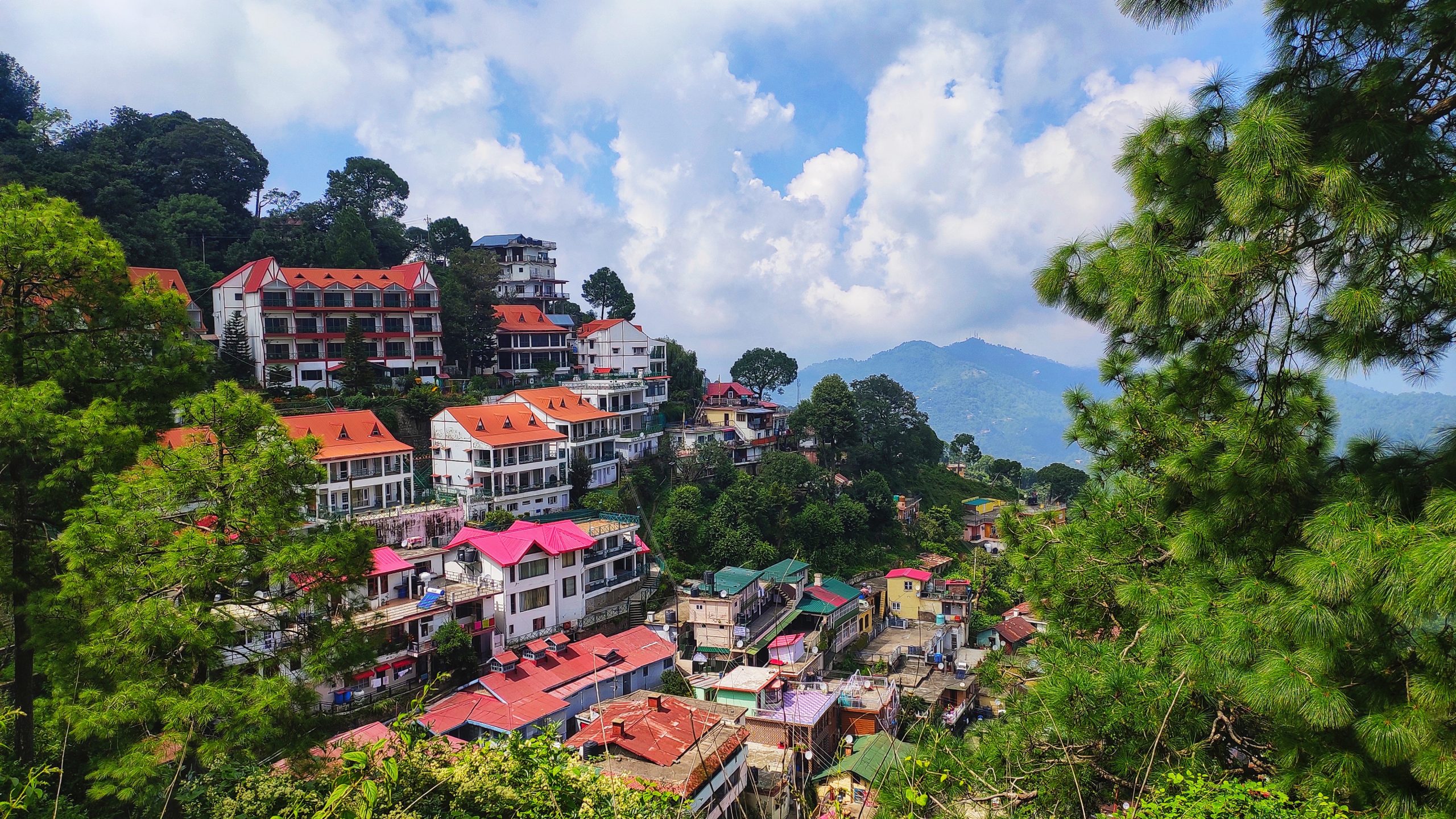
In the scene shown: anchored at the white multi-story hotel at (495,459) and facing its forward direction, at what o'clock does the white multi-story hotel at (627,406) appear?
the white multi-story hotel at (627,406) is roughly at 9 o'clock from the white multi-story hotel at (495,459).

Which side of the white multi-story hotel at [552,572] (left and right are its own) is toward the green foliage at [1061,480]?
left

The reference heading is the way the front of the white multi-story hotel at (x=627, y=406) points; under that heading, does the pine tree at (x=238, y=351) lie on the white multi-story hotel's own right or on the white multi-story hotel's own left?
on the white multi-story hotel's own right

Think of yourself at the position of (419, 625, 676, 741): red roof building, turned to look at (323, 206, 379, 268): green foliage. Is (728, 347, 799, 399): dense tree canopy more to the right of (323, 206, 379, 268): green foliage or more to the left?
right

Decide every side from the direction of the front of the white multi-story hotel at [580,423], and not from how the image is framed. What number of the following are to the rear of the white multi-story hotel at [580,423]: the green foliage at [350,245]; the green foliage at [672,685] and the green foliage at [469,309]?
2

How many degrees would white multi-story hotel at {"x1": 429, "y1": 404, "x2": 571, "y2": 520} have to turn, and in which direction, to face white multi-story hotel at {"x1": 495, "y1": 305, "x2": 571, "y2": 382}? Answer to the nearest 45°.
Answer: approximately 135° to its left

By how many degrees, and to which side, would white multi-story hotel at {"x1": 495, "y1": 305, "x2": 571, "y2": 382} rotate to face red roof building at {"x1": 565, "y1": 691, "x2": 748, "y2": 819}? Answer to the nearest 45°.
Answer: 0° — it already faces it

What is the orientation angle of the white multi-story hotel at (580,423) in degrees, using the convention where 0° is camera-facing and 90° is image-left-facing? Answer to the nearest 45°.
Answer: approximately 315°

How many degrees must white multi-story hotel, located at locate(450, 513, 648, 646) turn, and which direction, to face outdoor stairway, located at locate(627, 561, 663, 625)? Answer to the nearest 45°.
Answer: approximately 90° to its left

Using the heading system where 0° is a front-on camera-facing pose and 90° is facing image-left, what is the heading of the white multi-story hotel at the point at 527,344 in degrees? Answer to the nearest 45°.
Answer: approximately 0°

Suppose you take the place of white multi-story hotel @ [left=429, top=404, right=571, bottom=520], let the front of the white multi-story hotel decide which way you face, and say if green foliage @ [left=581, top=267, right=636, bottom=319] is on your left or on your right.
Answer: on your left
